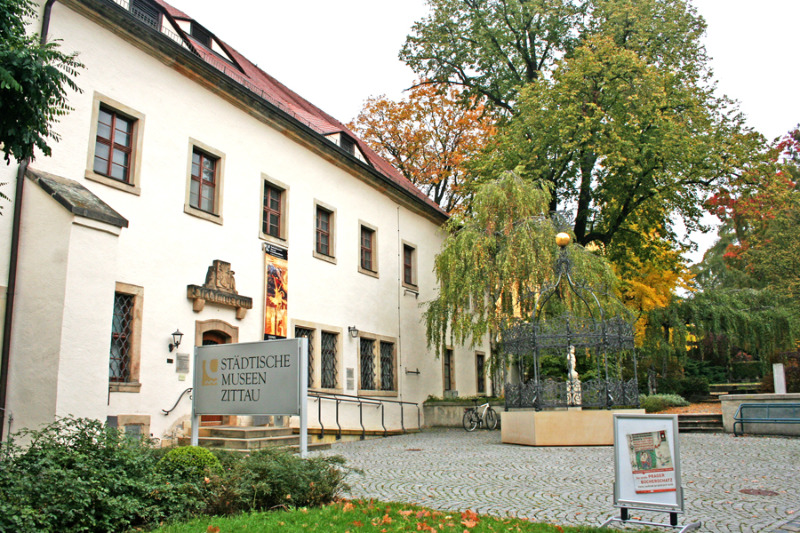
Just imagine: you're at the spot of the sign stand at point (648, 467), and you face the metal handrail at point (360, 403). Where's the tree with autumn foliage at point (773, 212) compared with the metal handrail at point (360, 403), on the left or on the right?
right

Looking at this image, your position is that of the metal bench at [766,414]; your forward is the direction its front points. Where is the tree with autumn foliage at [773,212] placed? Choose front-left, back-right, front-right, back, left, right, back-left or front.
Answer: back

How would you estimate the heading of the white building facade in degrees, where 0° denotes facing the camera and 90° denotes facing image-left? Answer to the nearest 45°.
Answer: approximately 315°

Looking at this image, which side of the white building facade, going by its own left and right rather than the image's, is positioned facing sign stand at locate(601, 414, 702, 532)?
front

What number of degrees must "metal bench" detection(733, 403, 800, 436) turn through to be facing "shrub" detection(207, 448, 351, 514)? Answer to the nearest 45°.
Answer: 0° — it already faces it

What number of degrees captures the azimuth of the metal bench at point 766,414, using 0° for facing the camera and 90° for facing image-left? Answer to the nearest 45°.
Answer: approximately 0°

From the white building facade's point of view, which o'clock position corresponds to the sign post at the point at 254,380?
The sign post is roughly at 1 o'clock from the white building facade.

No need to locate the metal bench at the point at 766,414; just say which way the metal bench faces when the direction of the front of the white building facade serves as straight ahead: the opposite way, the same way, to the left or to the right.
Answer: to the right

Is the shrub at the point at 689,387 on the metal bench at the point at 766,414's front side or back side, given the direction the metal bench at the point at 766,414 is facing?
on the back side

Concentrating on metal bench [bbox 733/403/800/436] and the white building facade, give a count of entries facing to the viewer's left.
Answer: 0

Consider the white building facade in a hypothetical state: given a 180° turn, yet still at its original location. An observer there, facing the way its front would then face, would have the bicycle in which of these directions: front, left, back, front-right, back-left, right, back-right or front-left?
right

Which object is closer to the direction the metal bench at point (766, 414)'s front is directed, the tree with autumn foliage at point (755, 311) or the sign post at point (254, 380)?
the sign post
